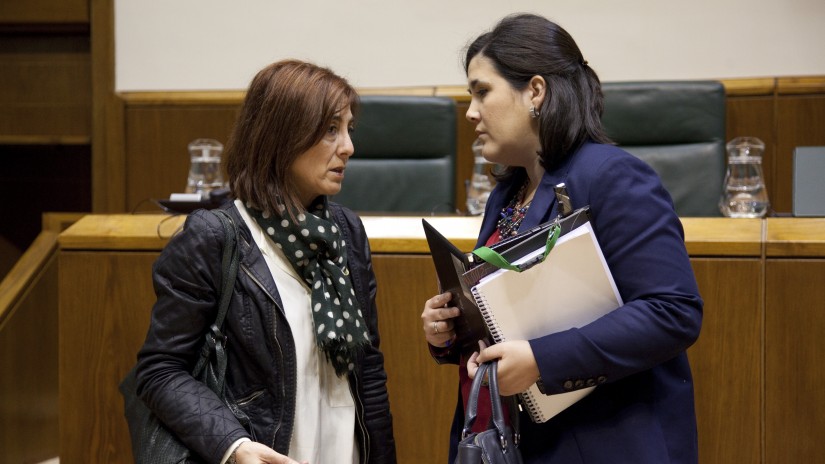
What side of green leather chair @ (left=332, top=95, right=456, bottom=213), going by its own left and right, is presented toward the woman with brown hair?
front

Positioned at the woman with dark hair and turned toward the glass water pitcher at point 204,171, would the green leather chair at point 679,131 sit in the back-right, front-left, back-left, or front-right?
front-right

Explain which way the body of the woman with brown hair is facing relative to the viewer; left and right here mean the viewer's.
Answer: facing the viewer and to the right of the viewer

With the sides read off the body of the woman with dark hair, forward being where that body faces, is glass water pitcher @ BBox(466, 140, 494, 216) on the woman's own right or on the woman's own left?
on the woman's own right

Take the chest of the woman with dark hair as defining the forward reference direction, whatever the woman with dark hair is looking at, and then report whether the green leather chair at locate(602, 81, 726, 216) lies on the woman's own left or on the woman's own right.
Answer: on the woman's own right

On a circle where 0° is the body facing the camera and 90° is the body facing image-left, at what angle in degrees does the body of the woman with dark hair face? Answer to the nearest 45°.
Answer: approximately 90°

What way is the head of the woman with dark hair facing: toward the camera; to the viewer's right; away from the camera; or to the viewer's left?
to the viewer's left

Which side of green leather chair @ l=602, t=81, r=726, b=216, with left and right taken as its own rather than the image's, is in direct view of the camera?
front

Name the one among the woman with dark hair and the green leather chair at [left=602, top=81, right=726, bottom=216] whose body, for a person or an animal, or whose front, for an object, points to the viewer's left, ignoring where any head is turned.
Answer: the woman with dark hair

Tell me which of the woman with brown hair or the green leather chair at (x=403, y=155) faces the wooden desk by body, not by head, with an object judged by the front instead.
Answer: the green leather chair
